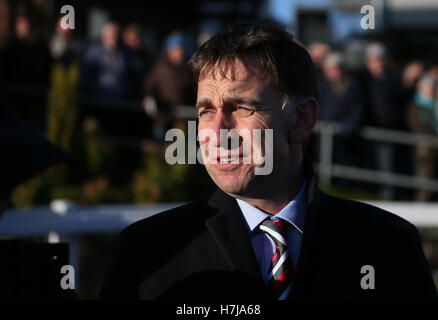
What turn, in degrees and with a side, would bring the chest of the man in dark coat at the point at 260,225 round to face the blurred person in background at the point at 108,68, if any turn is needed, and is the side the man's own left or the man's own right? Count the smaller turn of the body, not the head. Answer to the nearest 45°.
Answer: approximately 180°

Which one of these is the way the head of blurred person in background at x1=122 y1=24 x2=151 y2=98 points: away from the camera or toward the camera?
toward the camera

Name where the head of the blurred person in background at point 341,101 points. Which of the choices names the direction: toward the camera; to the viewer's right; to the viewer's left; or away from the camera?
toward the camera

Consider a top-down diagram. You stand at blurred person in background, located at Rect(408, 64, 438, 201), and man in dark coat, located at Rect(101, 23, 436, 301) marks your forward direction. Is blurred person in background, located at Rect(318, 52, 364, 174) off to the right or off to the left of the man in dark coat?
right

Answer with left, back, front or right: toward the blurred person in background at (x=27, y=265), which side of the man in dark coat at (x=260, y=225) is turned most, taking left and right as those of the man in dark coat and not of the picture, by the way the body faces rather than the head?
right

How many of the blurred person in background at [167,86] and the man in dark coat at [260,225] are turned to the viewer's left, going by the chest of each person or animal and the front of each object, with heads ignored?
0

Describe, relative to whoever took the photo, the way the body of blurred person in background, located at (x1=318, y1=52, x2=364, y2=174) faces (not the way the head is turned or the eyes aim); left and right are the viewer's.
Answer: facing the viewer and to the left of the viewer

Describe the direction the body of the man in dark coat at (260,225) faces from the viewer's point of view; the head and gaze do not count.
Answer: toward the camera

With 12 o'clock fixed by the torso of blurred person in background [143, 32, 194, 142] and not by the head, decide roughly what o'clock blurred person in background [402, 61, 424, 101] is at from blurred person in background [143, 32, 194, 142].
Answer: blurred person in background [402, 61, 424, 101] is roughly at 10 o'clock from blurred person in background [143, 32, 194, 142].

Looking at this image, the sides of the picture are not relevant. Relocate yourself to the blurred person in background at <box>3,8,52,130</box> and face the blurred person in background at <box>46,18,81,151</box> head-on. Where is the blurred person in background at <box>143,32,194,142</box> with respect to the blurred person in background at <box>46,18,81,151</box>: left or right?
left

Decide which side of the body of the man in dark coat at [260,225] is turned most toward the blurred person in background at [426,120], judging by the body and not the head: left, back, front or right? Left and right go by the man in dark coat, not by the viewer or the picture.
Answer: back

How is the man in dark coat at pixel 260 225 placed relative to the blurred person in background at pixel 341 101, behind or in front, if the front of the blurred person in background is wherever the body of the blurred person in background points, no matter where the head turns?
in front

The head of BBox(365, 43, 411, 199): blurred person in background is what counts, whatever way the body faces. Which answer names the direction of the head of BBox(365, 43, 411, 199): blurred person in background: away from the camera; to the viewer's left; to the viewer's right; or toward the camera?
toward the camera

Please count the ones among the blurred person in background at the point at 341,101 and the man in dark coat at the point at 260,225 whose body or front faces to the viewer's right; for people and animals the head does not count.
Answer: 0

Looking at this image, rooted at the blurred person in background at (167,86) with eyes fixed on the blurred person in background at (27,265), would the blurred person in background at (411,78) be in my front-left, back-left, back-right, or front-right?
back-left
